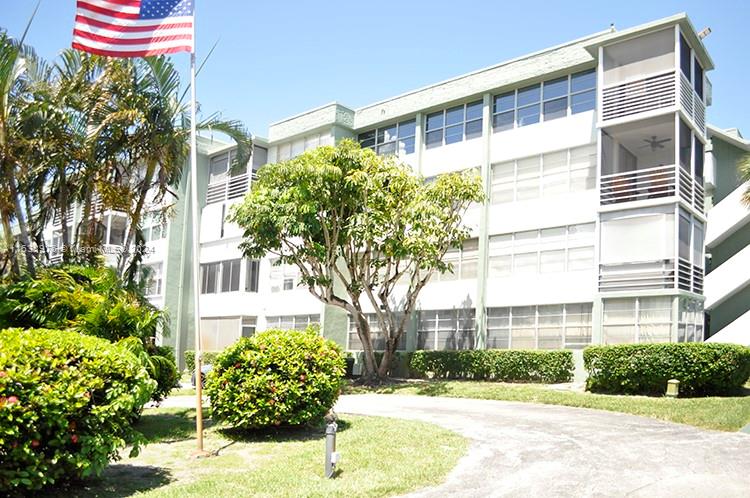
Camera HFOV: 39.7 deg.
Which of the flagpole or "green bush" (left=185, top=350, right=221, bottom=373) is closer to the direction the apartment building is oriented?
the flagpole

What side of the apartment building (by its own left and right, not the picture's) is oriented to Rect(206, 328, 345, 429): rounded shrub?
front

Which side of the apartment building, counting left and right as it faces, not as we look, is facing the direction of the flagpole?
front

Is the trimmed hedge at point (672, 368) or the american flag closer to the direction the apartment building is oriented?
the american flag

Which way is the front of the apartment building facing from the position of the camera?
facing the viewer and to the left of the viewer

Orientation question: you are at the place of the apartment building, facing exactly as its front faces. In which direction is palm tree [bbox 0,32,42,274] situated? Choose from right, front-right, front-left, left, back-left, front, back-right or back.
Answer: front

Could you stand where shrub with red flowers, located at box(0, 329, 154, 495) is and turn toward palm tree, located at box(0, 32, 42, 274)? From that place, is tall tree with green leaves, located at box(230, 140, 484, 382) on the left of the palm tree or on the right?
right
